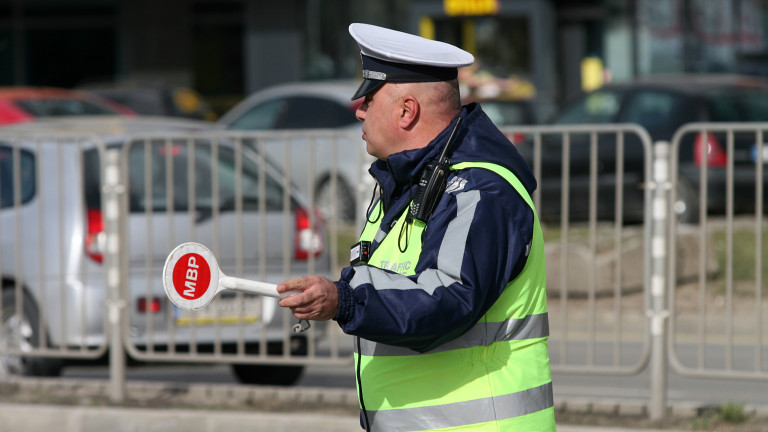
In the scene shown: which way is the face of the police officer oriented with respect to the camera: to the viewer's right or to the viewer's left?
to the viewer's left

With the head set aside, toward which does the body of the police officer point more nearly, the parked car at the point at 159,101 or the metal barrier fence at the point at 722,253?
the parked car

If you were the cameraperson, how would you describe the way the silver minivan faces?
facing away from the viewer and to the left of the viewer

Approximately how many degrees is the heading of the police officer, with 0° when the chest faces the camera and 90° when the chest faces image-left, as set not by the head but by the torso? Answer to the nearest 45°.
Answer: approximately 90°

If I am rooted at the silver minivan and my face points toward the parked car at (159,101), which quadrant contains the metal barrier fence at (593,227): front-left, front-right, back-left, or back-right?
back-right

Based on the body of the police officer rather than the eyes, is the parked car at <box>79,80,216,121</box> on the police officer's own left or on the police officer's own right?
on the police officer's own right

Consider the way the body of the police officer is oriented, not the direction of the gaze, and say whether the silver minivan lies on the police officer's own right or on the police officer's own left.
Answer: on the police officer's own right
